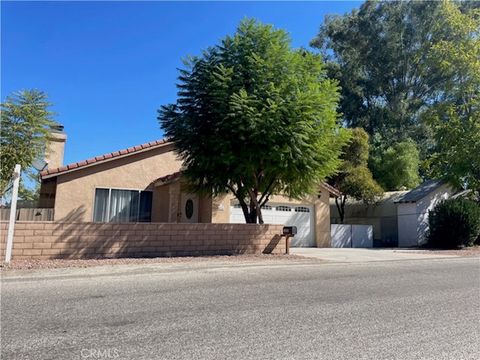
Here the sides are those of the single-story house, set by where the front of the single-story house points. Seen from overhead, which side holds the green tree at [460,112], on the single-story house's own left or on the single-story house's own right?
on the single-story house's own left

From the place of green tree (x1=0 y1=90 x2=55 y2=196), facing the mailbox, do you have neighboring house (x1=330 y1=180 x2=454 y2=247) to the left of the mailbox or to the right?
left

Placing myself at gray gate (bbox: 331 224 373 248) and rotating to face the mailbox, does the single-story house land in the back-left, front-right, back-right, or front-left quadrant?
front-right

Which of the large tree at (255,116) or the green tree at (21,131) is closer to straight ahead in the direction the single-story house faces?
the large tree

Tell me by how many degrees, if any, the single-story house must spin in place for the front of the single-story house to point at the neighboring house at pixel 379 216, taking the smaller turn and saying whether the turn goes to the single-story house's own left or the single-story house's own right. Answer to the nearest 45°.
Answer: approximately 135° to the single-story house's own left

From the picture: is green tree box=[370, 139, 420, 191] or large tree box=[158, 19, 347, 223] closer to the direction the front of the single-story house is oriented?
the large tree

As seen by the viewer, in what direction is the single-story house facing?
toward the camera

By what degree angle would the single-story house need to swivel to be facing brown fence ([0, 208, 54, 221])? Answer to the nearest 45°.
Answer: approximately 90° to its right

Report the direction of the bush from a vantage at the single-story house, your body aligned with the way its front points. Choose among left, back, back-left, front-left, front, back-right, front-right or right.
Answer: left

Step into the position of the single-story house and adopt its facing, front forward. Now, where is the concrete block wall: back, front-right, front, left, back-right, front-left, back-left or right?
front

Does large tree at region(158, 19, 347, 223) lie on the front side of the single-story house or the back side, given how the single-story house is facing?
on the front side
